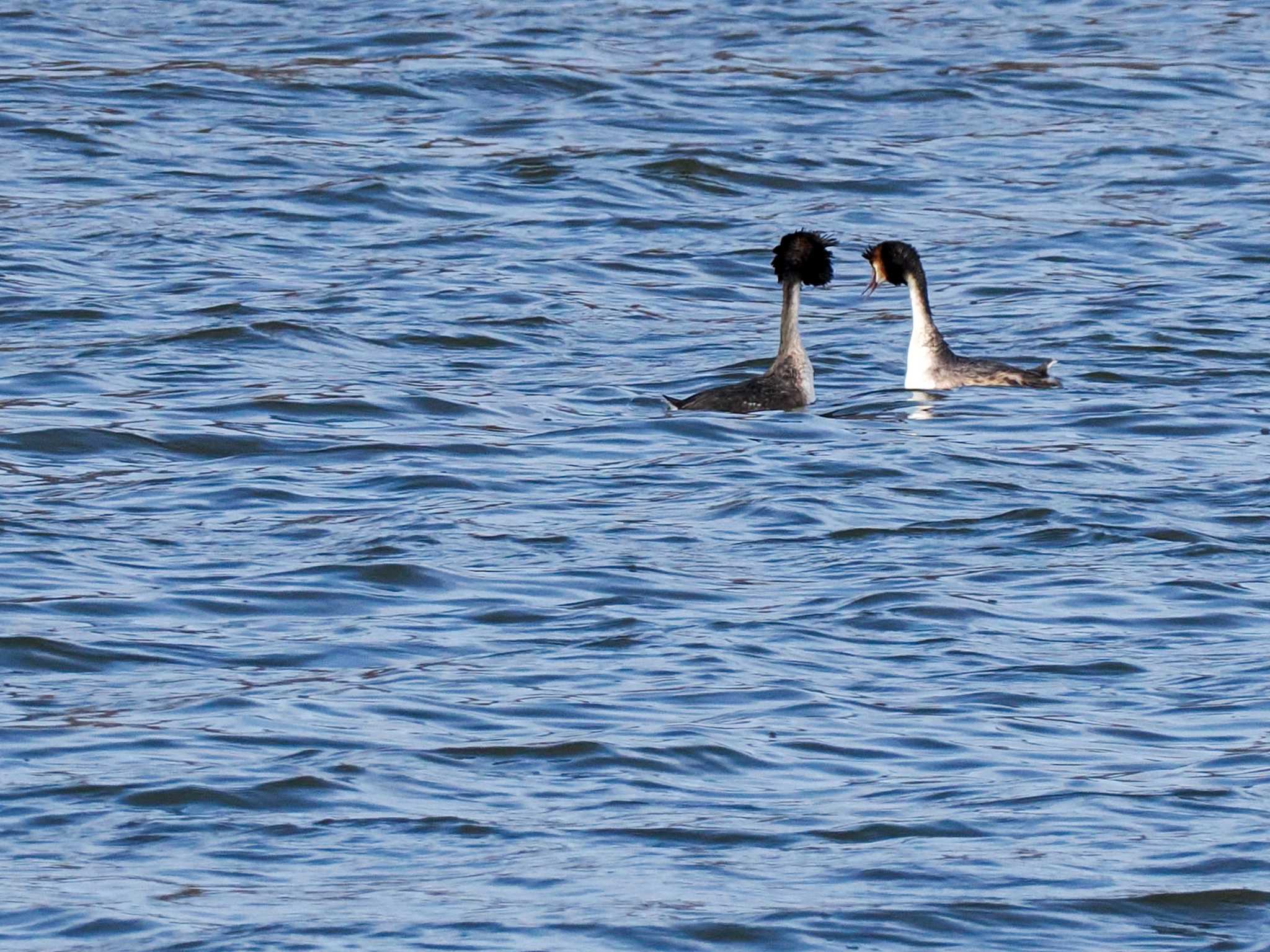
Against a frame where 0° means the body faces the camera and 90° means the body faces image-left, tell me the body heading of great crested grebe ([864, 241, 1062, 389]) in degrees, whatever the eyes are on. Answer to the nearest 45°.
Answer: approximately 90°

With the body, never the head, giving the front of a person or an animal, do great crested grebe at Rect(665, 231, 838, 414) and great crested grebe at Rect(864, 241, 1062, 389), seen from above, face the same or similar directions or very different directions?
very different directions

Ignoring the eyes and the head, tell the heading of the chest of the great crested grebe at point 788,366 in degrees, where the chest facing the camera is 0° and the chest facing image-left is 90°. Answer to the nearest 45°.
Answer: approximately 270°

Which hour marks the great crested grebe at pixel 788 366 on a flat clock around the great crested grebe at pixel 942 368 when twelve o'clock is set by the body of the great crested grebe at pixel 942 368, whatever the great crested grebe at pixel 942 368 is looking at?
the great crested grebe at pixel 788 366 is roughly at 11 o'clock from the great crested grebe at pixel 942 368.

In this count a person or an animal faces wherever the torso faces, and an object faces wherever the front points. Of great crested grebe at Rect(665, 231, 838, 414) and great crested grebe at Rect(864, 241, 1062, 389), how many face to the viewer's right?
1
